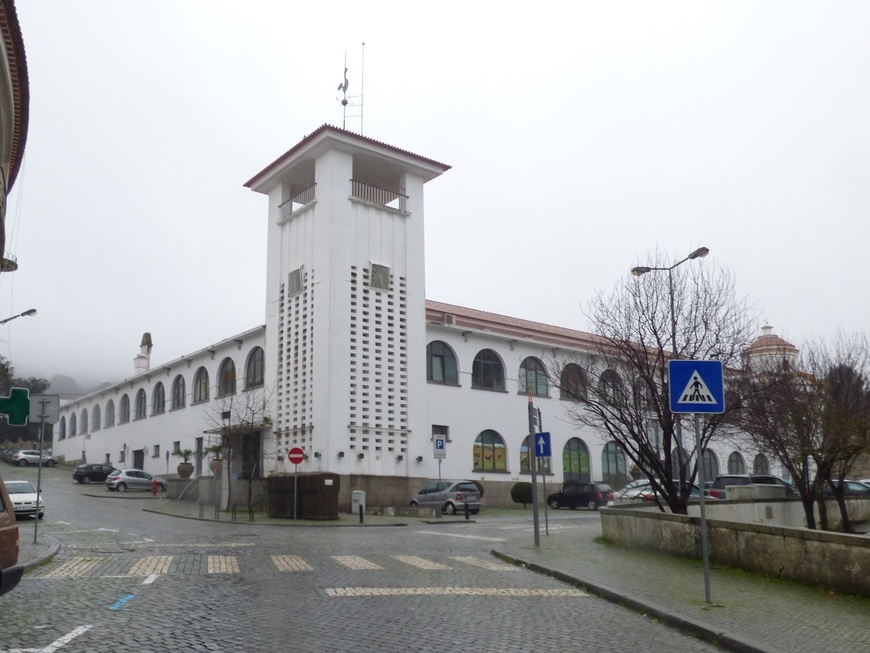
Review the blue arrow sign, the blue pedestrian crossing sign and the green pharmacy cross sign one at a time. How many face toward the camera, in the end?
3

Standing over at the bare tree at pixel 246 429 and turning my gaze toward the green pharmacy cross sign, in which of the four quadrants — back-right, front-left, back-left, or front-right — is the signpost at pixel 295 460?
front-left

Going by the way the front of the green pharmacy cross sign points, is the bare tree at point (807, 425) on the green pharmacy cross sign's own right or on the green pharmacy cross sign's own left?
on the green pharmacy cross sign's own left

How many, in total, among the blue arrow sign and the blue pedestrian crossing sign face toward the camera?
2

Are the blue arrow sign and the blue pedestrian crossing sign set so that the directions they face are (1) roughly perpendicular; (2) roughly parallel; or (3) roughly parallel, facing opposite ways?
roughly parallel

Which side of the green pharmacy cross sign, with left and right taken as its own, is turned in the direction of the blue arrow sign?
left

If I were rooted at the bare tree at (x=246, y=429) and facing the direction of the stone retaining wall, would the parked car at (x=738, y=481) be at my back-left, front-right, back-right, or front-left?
front-left

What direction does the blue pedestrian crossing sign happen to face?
toward the camera

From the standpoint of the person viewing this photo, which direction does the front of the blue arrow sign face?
facing the viewer

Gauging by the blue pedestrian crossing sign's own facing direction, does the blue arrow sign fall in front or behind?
behind

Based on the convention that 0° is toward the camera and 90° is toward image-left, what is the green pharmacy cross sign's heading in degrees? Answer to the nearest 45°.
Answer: approximately 0°

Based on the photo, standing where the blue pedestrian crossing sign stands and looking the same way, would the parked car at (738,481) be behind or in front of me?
behind

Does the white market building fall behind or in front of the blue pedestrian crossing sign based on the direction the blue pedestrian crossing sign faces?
behind

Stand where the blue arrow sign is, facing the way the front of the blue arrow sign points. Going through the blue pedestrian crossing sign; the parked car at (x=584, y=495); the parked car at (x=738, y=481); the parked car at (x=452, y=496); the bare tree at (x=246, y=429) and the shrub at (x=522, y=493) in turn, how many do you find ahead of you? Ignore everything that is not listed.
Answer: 1

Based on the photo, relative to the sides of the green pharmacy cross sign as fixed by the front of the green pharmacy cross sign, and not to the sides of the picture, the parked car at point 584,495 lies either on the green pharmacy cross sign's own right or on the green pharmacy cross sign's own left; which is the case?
on the green pharmacy cross sign's own left

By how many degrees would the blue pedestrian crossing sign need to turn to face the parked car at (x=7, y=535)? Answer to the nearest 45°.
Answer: approximately 45° to its right

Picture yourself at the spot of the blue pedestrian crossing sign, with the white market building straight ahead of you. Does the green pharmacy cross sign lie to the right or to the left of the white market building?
left

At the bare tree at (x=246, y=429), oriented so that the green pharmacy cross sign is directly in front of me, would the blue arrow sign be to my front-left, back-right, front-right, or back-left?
front-left

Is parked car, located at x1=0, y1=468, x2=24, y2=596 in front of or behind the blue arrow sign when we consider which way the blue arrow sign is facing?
in front

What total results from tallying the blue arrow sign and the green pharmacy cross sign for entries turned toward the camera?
2

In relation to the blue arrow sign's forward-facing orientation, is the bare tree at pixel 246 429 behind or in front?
behind
